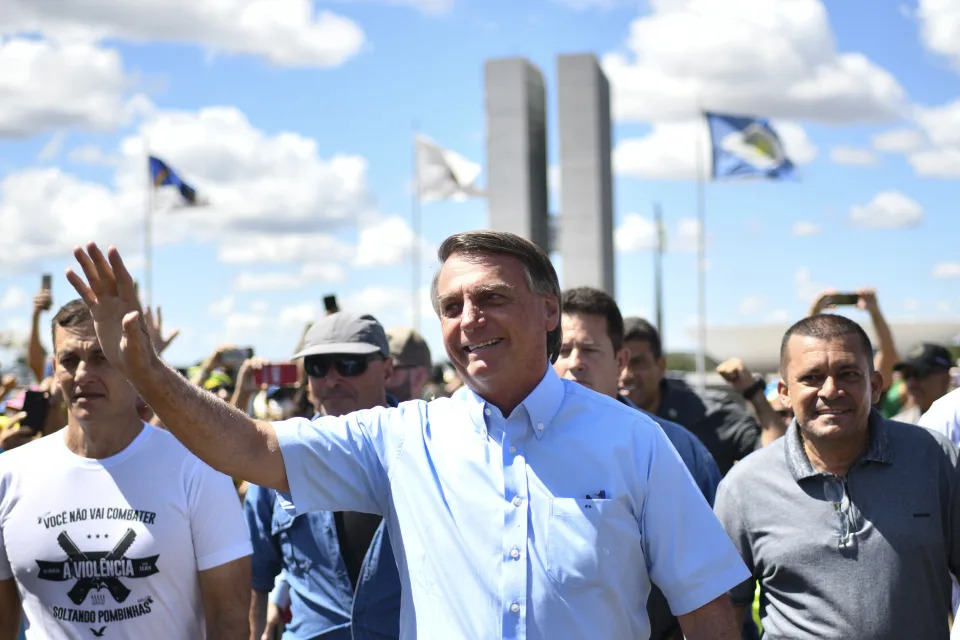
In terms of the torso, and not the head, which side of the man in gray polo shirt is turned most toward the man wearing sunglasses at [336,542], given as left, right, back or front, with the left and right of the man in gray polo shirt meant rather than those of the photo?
right

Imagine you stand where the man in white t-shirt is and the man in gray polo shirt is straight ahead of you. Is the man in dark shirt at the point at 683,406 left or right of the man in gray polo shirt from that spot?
left

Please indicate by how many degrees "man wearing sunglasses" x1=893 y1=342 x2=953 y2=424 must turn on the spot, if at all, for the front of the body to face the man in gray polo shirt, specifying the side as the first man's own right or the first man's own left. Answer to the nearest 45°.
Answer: approximately 45° to the first man's own left

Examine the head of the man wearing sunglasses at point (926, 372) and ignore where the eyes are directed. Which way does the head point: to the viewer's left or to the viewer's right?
to the viewer's left

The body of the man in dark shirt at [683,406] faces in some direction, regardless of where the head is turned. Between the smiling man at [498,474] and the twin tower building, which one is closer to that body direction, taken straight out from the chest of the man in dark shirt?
the smiling man

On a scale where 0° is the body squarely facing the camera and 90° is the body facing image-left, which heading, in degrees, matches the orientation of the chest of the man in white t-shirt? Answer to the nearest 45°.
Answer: approximately 0°

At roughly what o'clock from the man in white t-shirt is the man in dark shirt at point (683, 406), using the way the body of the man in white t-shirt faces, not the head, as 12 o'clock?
The man in dark shirt is roughly at 8 o'clock from the man in white t-shirt.

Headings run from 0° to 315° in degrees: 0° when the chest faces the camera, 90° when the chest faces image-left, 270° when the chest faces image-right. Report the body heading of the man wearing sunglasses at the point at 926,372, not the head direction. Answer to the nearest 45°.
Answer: approximately 45°

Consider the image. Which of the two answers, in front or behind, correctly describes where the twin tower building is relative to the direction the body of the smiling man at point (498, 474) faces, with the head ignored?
behind

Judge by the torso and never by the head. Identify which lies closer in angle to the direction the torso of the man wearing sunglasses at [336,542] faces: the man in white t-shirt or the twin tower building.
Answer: the man in white t-shirt
